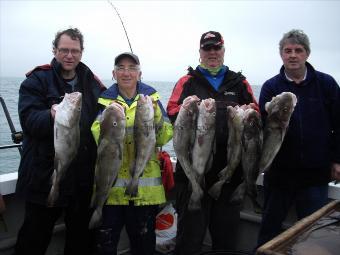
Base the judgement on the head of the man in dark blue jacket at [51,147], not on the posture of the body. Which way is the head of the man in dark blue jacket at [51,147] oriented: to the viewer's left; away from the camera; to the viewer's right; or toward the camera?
toward the camera

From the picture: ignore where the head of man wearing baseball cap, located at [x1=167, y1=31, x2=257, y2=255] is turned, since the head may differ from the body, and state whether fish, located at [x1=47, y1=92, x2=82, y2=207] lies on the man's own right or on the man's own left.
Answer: on the man's own right

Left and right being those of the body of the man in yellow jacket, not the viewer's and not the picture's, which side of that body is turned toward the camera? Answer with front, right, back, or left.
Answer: front

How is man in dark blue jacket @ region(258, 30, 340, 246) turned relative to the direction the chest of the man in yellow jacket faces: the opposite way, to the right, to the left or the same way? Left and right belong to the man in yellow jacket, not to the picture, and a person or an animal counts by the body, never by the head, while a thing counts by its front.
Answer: the same way

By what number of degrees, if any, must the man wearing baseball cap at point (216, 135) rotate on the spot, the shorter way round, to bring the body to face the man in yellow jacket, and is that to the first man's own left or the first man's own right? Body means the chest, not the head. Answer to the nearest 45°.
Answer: approximately 45° to the first man's own right

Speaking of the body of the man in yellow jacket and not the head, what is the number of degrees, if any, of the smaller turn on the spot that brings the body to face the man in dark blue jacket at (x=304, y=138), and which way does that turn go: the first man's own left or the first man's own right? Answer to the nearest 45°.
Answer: approximately 90° to the first man's own left

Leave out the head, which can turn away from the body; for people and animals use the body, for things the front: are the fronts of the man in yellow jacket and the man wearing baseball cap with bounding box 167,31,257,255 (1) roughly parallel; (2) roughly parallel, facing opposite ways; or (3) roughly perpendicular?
roughly parallel

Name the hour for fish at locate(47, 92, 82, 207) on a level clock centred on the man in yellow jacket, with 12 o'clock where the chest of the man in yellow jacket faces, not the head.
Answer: The fish is roughly at 2 o'clock from the man in yellow jacket.

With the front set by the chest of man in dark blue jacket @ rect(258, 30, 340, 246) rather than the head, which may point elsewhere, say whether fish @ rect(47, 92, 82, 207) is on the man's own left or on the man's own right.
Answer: on the man's own right

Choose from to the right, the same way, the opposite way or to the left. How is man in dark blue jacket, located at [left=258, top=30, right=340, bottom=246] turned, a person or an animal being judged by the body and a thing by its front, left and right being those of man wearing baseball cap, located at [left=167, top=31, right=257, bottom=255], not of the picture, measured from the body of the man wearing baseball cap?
the same way

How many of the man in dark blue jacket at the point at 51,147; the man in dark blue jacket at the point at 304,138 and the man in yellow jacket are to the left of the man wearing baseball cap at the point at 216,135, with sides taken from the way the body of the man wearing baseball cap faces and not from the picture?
1

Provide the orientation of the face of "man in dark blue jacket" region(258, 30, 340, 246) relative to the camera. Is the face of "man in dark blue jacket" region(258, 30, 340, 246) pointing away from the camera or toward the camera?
toward the camera

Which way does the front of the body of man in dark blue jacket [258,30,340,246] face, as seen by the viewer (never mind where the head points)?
toward the camera

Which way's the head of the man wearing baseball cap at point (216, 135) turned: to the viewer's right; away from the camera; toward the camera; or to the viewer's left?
toward the camera

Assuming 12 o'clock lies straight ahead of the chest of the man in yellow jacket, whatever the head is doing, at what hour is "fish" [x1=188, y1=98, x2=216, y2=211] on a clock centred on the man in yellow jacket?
The fish is roughly at 9 o'clock from the man in yellow jacket.

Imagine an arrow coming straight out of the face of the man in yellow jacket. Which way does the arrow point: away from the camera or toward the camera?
toward the camera

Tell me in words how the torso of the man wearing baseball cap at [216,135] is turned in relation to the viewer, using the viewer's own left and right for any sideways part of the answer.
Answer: facing the viewer

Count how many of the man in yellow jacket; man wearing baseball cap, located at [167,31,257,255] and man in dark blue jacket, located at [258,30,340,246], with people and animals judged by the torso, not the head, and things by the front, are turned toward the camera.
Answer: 3
